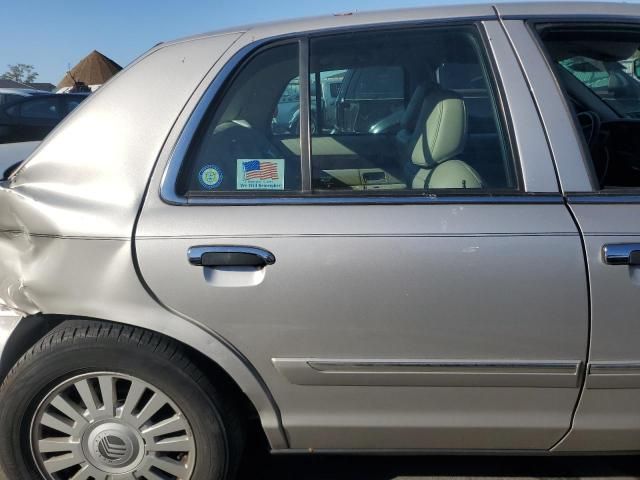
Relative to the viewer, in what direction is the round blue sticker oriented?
toward the camera

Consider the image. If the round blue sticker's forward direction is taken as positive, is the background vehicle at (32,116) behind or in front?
behind
